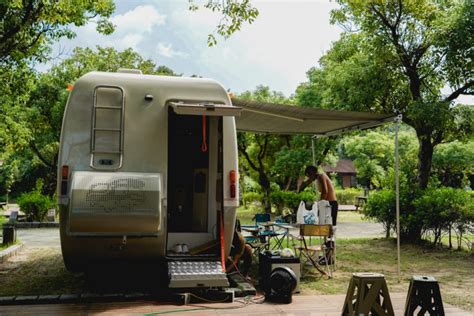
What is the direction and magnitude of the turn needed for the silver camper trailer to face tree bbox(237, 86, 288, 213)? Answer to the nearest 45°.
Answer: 0° — it already faces it

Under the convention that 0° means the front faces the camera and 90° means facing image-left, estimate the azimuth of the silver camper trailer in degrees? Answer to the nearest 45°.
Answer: approximately 180°

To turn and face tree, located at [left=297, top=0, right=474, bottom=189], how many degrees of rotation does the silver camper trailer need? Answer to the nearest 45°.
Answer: approximately 45° to its right

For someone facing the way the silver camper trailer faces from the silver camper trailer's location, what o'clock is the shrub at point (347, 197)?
The shrub is roughly at 1 o'clock from the silver camper trailer.

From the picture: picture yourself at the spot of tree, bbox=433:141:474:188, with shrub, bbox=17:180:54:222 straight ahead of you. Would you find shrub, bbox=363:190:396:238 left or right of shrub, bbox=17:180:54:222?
left

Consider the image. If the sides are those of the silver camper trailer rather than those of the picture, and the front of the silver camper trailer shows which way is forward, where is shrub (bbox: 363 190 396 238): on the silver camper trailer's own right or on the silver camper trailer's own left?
on the silver camper trailer's own right
